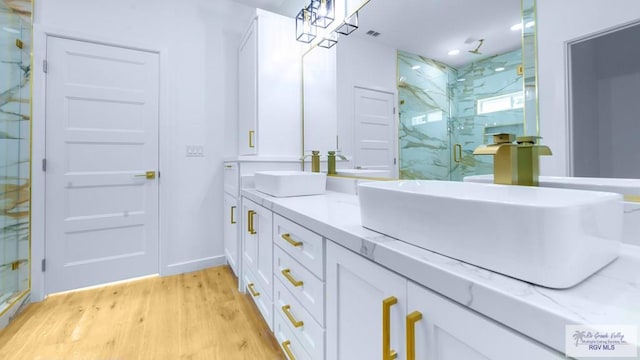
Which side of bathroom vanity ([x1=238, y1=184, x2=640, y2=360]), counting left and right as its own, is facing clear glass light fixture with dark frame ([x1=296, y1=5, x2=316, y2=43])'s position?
right

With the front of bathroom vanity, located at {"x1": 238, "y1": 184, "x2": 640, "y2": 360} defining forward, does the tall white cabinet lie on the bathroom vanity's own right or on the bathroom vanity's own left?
on the bathroom vanity's own right
